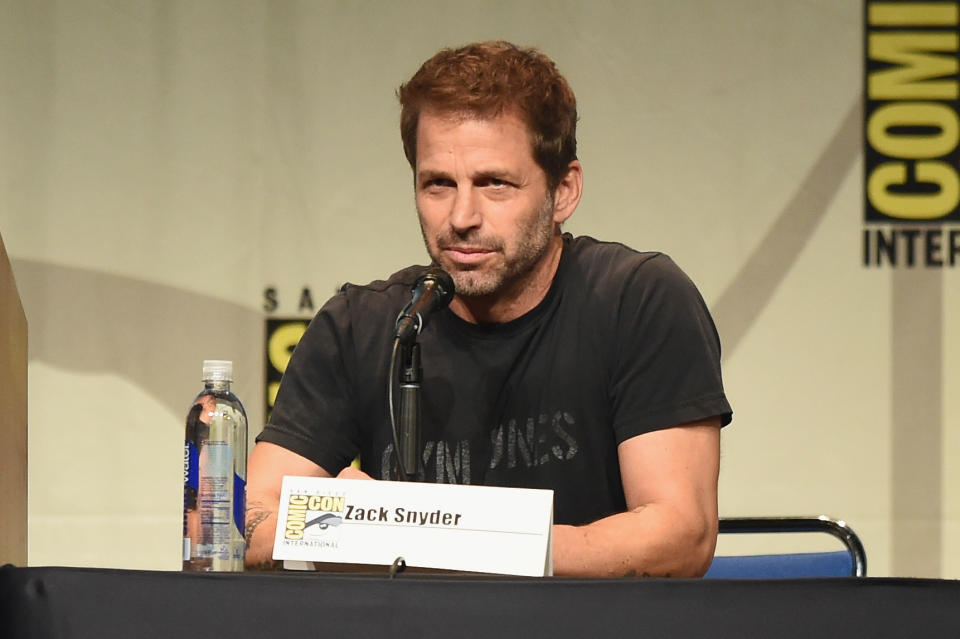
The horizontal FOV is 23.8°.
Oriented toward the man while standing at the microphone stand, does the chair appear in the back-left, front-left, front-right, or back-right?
front-right

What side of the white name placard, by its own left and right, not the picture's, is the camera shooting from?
front

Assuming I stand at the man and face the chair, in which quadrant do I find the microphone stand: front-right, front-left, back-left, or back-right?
back-right

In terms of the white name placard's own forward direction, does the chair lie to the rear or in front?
to the rear

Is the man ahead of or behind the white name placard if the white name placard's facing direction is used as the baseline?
behind
